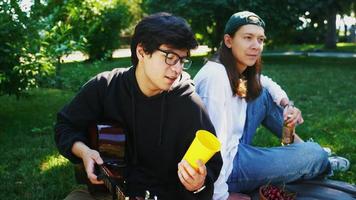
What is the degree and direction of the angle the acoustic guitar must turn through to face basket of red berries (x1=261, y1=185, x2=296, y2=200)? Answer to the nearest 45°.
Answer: approximately 135° to its left

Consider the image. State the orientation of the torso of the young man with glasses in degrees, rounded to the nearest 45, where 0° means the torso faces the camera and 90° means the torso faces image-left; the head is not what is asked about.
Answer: approximately 0°

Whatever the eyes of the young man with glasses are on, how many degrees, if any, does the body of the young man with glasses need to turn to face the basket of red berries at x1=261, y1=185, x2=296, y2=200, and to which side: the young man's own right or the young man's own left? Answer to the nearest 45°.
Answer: approximately 135° to the young man's own left

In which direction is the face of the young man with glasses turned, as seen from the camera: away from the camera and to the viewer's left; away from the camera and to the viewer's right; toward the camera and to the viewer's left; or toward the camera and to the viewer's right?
toward the camera and to the viewer's right

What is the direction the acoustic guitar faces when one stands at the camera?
facing the viewer and to the left of the viewer
